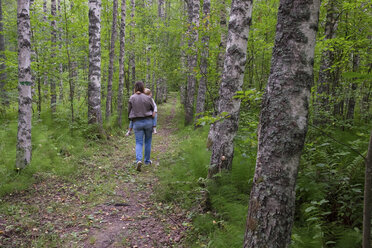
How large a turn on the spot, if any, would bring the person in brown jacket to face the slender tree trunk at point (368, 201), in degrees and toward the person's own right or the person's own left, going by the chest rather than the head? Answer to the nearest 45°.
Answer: approximately 180°

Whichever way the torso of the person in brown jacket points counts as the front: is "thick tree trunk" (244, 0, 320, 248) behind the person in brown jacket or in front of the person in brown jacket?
behind

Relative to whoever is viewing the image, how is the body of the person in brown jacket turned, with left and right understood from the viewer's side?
facing away from the viewer

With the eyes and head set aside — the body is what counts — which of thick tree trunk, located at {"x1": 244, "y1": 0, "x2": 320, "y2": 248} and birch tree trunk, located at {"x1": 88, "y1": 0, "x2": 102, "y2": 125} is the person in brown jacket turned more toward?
the birch tree trunk

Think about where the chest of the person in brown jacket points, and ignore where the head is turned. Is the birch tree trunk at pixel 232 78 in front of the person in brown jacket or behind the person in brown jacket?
behind
